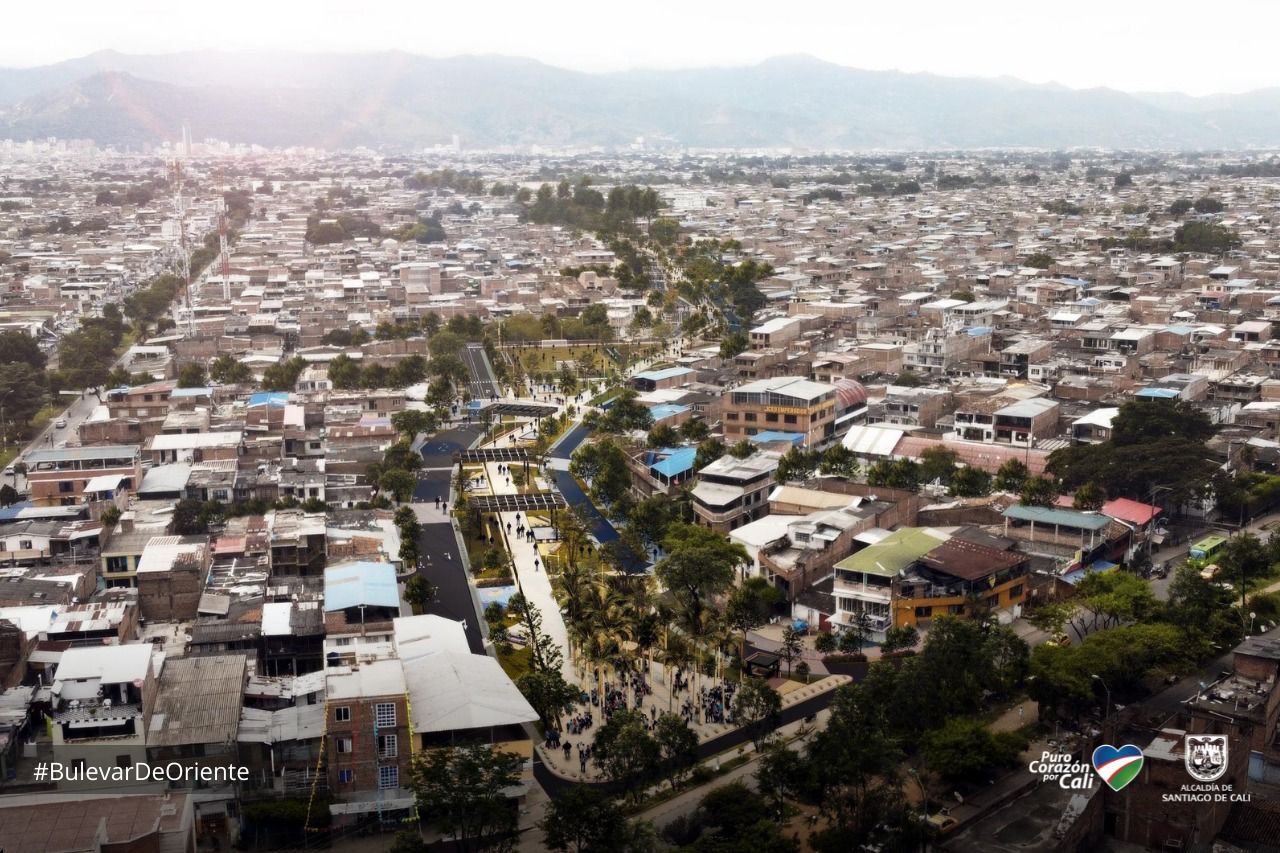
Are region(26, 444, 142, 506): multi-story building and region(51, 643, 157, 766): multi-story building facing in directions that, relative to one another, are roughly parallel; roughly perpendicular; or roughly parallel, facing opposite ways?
roughly parallel

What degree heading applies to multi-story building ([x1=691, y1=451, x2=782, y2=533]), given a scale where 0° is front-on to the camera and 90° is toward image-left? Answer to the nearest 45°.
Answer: approximately 45°

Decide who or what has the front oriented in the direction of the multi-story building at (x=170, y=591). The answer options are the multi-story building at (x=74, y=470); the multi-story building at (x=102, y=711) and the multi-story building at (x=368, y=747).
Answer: the multi-story building at (x=74, y=470)

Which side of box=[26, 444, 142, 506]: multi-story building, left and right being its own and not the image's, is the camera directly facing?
front

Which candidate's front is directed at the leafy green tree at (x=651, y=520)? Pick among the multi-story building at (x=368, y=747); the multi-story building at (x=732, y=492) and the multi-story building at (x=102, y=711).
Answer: the multi-story building at (x=732, y=492)

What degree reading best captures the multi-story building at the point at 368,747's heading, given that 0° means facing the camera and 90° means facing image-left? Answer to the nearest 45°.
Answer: approximately 0°

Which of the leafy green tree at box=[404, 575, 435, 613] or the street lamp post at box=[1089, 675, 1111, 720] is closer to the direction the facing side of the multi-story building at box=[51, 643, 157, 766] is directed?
the street lamp post

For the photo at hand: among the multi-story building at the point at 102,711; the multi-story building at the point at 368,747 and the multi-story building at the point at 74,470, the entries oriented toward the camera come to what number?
3

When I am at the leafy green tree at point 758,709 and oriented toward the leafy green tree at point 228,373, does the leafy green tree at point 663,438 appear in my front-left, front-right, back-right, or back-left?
front-right

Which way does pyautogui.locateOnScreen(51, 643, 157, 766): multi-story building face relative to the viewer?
toward the camera

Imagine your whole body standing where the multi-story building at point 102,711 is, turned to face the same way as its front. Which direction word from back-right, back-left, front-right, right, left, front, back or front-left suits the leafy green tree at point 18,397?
back

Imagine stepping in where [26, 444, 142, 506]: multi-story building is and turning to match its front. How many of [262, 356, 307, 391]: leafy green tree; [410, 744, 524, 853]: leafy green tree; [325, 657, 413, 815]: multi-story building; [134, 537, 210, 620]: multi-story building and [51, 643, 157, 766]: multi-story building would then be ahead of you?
4

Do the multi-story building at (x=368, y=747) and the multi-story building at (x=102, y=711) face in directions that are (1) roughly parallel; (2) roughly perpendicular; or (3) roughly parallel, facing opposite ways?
roughly parallel

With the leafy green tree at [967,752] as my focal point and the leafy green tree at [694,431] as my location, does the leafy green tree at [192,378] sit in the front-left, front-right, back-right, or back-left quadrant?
back-right

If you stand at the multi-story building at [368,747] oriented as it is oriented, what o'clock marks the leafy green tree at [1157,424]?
The leafy green tree is roughly at 8 o'clock from the multi-story building.

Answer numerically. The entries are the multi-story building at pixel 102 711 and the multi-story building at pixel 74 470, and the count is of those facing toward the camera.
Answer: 2

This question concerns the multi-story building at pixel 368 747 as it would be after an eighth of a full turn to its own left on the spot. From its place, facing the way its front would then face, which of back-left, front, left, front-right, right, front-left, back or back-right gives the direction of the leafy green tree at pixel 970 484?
left

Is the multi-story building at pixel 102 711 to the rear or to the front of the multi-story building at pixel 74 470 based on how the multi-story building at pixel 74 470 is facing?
to the front

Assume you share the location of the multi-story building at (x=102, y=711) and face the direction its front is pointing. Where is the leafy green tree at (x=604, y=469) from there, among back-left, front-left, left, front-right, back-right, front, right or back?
back-left
